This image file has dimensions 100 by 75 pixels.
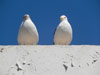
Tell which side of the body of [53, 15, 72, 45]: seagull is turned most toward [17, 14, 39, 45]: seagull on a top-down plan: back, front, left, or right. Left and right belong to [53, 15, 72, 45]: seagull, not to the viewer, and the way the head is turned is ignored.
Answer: right

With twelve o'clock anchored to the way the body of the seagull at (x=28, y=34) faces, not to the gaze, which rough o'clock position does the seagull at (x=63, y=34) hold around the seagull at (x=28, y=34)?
the seagull at (x=63, y=34) is roughly at 9 o'clock from the seagull at (x=28, y=34).

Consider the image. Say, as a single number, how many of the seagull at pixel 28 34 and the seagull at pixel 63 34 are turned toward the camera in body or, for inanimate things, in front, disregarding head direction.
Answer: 2

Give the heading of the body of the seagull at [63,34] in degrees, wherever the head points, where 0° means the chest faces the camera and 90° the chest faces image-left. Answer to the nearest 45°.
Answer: approximately 0°
